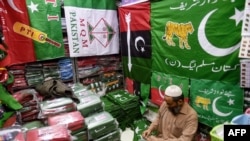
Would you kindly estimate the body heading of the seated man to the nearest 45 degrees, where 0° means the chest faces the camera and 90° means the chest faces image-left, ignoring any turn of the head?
approximately 45°

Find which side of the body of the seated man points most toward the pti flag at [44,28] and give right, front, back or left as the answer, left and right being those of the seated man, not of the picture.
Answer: right

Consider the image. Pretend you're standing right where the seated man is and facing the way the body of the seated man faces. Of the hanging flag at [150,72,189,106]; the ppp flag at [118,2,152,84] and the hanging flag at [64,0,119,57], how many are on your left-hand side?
0

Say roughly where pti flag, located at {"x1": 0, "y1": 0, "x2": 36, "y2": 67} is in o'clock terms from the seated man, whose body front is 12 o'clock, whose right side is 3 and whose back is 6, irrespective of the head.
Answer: The pti flag is roughly at 2 o'clock from the seated man.

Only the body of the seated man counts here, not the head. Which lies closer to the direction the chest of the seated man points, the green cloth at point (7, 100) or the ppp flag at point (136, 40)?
the green cloth

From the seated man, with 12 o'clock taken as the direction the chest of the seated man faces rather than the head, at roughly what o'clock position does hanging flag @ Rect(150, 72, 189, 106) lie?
The hanging flag is roughly at 4 o'clock from the seated man.

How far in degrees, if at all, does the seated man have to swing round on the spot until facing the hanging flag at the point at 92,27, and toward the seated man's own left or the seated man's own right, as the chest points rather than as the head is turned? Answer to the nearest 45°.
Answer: approximately 90° to the seated man's own right

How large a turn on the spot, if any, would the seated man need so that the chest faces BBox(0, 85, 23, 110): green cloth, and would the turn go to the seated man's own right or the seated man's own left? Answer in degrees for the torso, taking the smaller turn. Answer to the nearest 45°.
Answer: approximately 45° to the seated man's own right

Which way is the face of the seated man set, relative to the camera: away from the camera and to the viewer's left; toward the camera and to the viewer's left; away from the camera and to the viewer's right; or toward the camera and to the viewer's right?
toward the camera and to the viewer's left

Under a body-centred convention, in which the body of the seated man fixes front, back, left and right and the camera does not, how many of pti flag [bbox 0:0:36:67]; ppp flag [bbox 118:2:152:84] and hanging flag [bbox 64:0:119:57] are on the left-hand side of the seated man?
0

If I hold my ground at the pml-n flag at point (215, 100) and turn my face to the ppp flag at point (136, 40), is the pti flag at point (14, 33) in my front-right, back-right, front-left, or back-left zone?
front-left
